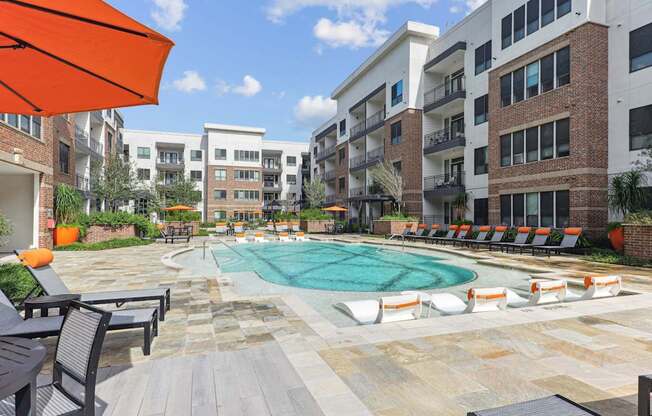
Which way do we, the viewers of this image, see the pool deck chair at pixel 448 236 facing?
facing the viewer and to the left of the viewer

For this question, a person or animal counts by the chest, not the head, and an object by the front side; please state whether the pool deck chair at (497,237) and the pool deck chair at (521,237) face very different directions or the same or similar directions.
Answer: same or similar directions

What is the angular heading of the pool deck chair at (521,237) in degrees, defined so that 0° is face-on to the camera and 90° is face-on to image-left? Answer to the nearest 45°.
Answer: approximately 45°

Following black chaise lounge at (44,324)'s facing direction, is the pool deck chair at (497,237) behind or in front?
in front

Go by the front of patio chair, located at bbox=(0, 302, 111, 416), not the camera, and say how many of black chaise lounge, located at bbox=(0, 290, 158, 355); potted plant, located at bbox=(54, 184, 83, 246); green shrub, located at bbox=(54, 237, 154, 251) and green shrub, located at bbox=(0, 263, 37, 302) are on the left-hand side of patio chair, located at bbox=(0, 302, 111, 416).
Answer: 0

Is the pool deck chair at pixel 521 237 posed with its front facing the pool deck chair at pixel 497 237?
no

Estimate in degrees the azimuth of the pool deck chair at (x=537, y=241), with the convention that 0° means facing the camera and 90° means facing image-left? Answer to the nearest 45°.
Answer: approximately 45°

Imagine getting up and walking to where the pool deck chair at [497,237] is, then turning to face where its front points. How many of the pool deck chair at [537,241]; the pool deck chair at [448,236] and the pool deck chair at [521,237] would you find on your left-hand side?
2

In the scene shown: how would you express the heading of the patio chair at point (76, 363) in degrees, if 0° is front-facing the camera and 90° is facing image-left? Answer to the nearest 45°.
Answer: approximately 45°

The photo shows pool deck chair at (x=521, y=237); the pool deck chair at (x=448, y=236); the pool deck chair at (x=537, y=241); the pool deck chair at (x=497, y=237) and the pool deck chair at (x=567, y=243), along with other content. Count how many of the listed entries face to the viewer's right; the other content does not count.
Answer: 0

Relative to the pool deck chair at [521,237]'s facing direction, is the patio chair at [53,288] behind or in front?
in front

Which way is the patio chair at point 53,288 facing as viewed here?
to the viewer's right

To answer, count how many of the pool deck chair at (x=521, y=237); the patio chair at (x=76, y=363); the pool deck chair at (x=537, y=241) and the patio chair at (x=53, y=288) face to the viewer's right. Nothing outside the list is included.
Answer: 1

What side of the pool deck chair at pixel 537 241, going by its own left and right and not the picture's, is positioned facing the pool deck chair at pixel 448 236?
right

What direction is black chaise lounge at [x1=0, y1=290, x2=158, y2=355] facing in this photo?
to the viewer's right

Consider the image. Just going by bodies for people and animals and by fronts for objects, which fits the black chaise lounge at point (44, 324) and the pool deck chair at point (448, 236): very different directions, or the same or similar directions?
very different directions

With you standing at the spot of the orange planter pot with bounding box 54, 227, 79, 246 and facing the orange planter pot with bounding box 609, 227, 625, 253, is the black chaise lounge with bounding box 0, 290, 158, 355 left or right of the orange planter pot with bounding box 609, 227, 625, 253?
right

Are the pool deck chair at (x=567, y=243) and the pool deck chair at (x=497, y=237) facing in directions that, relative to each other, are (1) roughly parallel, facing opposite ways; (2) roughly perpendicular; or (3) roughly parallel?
roughly parallel

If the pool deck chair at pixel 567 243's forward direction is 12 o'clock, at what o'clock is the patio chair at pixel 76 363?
The patio chair is roughly at 11 o'clock from the pool deck chair.
